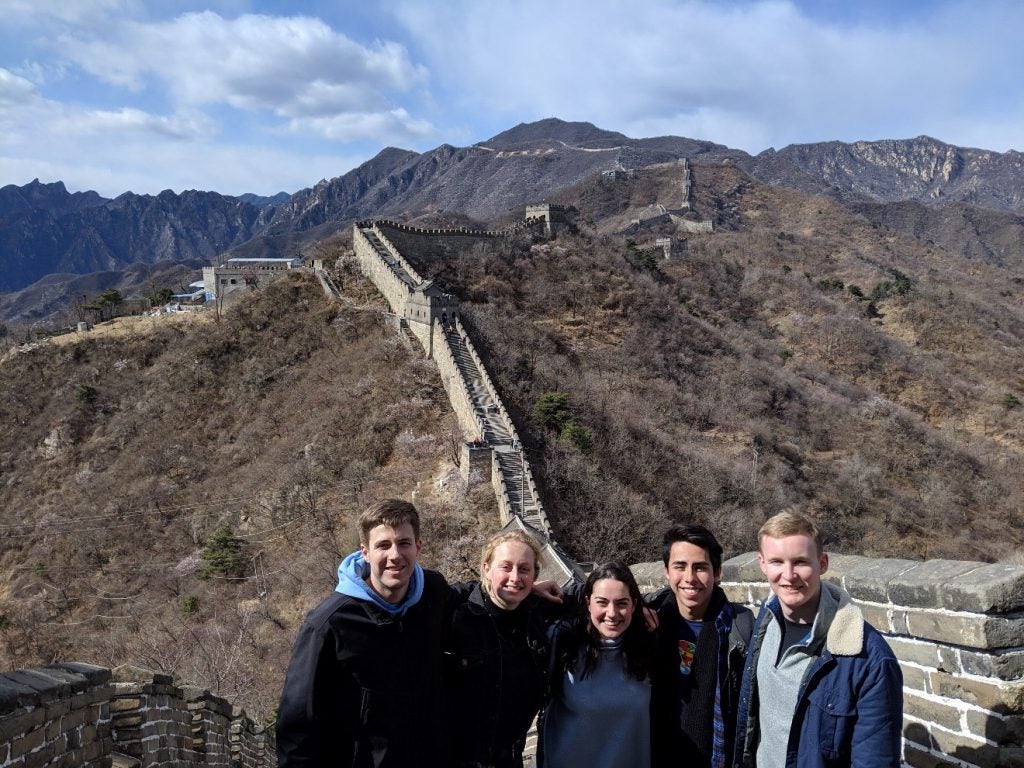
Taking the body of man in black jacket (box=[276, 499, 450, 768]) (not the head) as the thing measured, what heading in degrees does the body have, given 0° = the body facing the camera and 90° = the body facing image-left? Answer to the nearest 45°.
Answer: approximately 315°

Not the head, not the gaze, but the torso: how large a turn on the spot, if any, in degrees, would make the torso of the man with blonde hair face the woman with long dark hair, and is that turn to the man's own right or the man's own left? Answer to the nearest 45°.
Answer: approximately 45° to the man's own right

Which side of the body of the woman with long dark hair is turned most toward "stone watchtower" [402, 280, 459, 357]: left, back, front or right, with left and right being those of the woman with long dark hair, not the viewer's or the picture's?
back

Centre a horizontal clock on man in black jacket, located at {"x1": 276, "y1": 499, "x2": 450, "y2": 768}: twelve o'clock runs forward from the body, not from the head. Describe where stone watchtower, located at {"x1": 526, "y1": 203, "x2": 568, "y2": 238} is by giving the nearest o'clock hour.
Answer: The stone watchtower is roughly at 8 o'clock from the man in black jacket.

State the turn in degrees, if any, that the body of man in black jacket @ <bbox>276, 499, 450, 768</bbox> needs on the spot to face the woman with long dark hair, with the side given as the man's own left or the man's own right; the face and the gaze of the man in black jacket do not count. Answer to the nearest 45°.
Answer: approximately 45° to the man's own left

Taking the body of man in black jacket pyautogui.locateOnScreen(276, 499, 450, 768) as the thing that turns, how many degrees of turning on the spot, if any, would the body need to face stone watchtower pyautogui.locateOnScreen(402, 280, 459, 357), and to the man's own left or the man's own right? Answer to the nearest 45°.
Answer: approximately 135° to the man's own left

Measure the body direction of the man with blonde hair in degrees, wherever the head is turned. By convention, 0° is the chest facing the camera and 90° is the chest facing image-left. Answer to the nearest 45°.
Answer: approximately 45°
